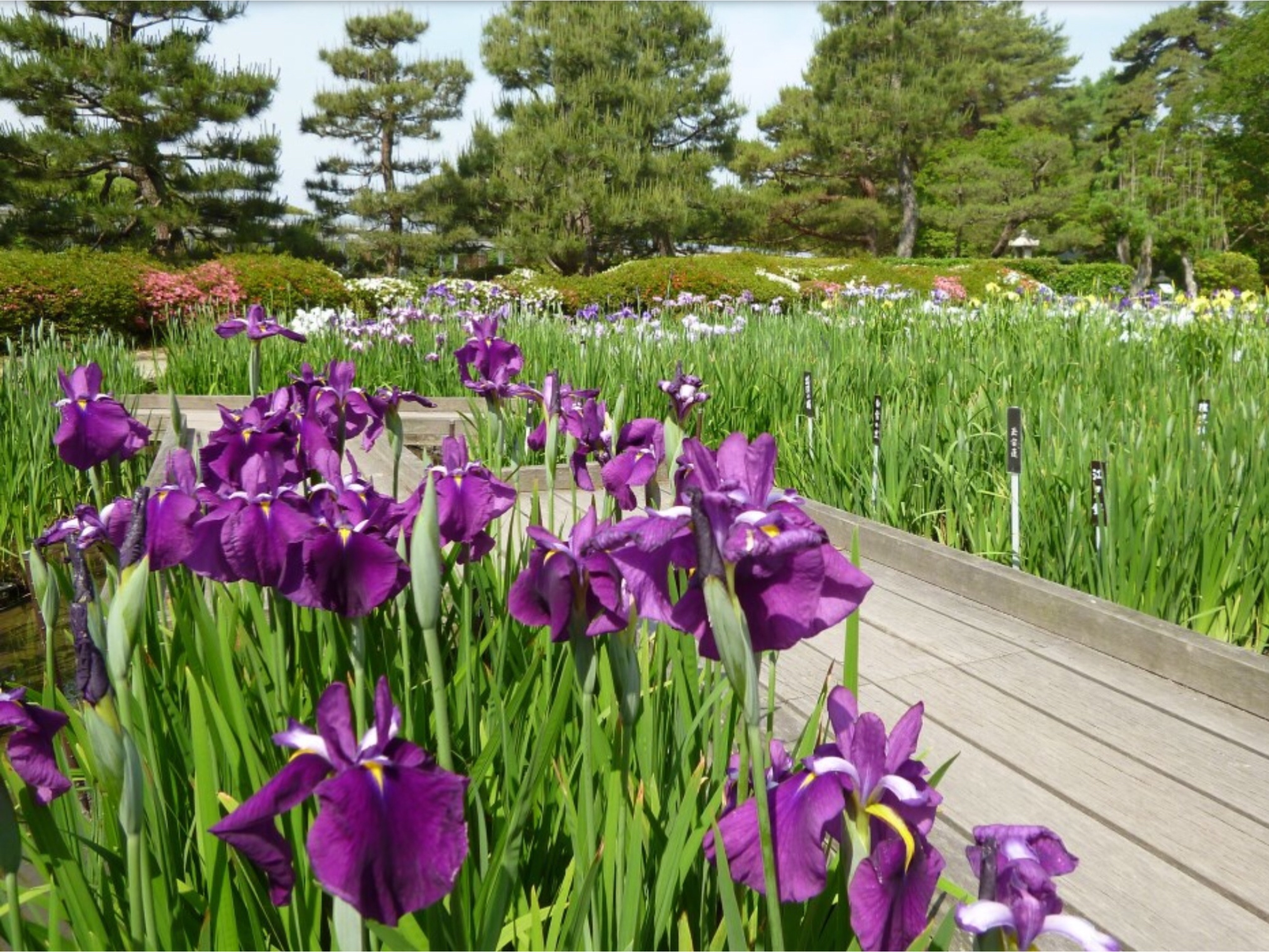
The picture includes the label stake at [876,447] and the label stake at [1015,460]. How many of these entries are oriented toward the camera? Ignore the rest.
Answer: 2

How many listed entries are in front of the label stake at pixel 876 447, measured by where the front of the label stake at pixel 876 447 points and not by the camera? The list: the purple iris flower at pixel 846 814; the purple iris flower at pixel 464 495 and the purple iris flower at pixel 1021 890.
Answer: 3

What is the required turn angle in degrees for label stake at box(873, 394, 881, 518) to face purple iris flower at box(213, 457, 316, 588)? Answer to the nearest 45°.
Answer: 0° — it already faces it

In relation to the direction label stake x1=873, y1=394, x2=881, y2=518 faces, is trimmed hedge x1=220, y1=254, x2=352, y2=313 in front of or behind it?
behind

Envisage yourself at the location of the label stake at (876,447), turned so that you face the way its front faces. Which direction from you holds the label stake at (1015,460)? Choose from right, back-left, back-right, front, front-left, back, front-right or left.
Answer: front-left

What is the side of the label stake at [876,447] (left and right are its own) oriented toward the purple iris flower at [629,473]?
front

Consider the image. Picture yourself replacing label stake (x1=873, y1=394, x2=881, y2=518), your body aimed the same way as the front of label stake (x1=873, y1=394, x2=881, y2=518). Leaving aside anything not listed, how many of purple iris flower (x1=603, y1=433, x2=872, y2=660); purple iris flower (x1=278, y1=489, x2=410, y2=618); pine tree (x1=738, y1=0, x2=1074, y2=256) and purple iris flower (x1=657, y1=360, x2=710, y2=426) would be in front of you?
3

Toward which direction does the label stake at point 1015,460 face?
toward the camera

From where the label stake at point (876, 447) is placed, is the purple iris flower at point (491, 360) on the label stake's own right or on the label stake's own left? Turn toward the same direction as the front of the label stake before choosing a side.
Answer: on the label stake's own right

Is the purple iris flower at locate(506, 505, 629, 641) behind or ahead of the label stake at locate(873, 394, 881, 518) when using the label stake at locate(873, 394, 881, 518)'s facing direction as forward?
ahead

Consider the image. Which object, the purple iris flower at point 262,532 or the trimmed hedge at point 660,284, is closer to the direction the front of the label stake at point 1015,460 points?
the purple iris flower

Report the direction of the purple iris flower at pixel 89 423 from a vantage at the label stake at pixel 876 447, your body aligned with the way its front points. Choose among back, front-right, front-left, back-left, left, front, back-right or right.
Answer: front-right

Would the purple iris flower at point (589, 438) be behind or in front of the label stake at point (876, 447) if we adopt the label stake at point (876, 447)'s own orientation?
in front
